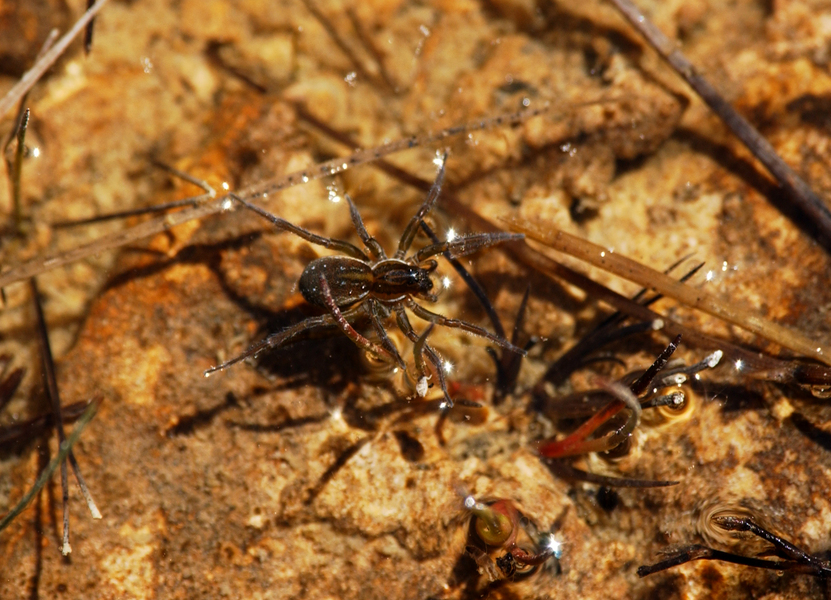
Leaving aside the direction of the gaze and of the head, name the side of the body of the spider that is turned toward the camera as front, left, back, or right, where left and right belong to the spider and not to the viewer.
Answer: right
